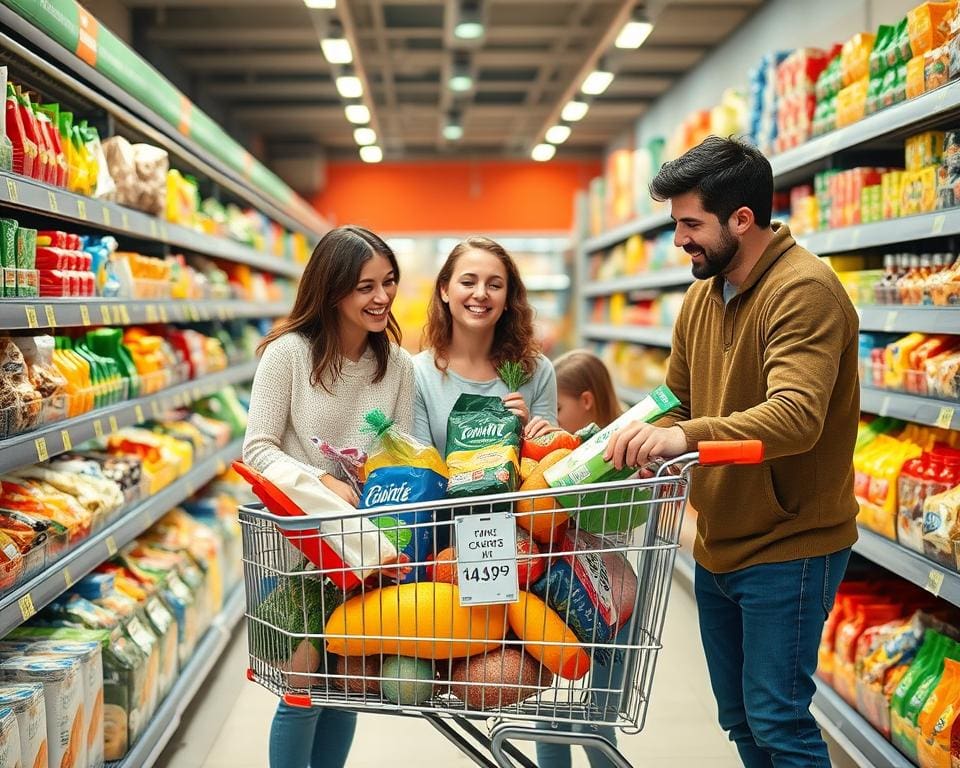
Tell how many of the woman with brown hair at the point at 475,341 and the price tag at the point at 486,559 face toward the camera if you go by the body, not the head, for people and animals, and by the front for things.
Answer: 2

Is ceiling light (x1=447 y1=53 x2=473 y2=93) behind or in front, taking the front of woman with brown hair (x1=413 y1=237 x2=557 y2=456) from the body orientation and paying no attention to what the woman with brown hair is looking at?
behind

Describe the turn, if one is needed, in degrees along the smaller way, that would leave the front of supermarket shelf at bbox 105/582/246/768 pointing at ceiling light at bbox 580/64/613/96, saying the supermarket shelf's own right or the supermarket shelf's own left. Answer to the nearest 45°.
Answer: approximately 45° to the supermarket shelf's own left

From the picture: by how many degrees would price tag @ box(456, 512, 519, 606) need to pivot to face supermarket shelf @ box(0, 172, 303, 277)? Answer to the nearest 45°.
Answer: approximately 135° to its right

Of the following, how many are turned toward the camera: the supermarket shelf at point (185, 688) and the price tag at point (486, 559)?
1

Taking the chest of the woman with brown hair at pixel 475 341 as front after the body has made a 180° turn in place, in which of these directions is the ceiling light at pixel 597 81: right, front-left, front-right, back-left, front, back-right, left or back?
front

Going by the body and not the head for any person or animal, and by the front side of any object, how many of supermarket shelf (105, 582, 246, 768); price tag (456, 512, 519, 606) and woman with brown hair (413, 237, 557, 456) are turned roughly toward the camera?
2

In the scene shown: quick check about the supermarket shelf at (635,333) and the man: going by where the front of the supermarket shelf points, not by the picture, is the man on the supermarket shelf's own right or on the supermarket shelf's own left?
on the supermarket shelf's own left

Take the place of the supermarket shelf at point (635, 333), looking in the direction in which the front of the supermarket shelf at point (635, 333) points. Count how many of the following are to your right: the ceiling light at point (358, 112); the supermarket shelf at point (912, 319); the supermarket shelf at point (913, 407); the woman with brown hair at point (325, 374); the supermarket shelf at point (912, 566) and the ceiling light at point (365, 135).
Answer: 2

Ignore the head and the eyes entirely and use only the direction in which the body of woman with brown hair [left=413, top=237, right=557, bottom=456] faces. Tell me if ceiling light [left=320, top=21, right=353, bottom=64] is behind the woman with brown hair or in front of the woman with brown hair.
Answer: behind

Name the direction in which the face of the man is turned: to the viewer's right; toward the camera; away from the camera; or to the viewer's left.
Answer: to the viewer's left

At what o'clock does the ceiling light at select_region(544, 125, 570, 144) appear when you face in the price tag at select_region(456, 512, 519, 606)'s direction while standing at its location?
The ceiling light is roughly at 6 o'clock from the price tag.

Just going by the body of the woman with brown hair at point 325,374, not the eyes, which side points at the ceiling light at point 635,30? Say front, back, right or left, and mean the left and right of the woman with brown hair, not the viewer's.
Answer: left

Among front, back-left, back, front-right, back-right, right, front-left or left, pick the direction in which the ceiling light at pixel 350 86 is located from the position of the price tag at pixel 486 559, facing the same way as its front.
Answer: back

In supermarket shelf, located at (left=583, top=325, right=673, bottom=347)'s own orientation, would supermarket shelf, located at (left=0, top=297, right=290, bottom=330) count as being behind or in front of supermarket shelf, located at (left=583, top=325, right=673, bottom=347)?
in front
